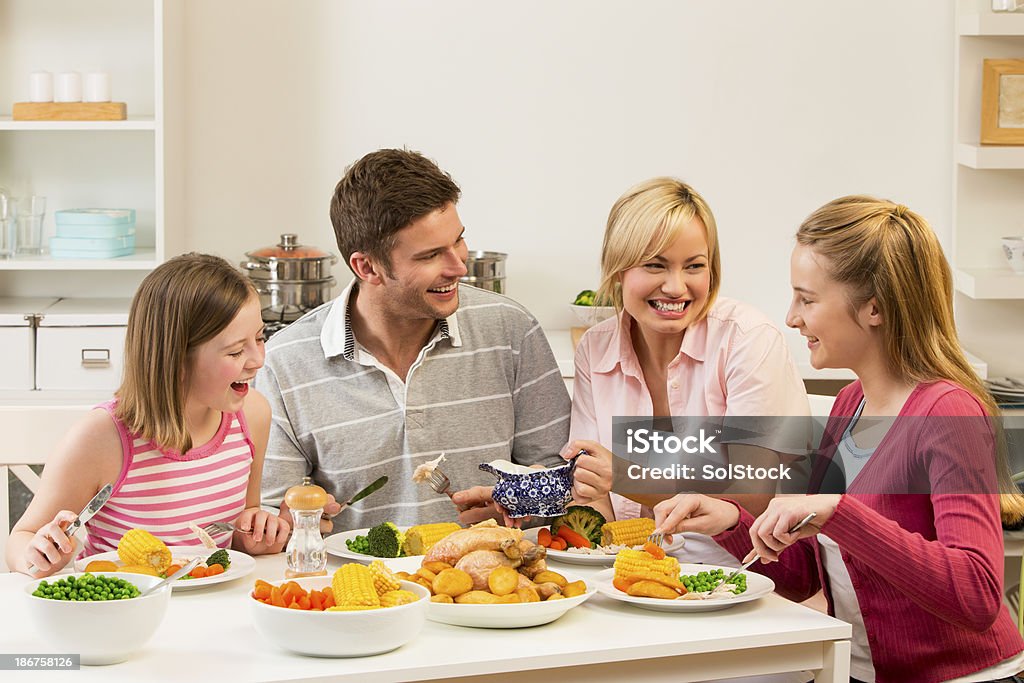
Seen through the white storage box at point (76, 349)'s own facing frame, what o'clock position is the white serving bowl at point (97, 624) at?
The white serving bowl is roughly at 12 o'clock from the white storage box.

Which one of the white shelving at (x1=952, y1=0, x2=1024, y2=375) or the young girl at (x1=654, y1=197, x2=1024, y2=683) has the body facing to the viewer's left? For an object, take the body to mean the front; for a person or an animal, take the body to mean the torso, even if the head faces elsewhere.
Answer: the young girl

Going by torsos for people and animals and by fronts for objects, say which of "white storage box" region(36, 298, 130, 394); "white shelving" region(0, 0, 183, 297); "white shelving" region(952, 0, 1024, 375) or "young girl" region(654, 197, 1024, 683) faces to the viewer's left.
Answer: the young girl

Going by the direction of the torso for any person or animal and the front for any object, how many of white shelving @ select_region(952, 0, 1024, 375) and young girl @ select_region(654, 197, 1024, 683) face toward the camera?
1

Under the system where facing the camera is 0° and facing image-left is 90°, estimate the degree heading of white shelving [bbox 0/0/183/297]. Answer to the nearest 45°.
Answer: approximately 0°

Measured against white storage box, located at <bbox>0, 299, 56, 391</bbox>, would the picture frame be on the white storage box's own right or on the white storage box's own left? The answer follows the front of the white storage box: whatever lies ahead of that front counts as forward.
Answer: on the white storage box's own left

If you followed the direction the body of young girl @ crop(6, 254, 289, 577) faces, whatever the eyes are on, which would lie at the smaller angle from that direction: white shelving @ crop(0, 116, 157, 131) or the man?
the man

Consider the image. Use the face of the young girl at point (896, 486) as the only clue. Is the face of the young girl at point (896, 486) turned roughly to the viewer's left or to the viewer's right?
to the viewer's left

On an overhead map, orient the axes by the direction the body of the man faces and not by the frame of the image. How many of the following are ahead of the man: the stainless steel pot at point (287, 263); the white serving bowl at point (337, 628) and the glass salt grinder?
2

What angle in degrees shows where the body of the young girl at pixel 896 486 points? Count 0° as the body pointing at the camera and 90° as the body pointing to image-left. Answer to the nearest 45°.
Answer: approximately 90°

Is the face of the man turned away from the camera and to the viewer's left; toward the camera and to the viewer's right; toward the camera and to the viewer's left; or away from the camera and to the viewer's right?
toward the camera and to the viewer's right

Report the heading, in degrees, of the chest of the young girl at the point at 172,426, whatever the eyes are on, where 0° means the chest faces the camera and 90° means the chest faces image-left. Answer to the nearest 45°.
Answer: approximately 315°
